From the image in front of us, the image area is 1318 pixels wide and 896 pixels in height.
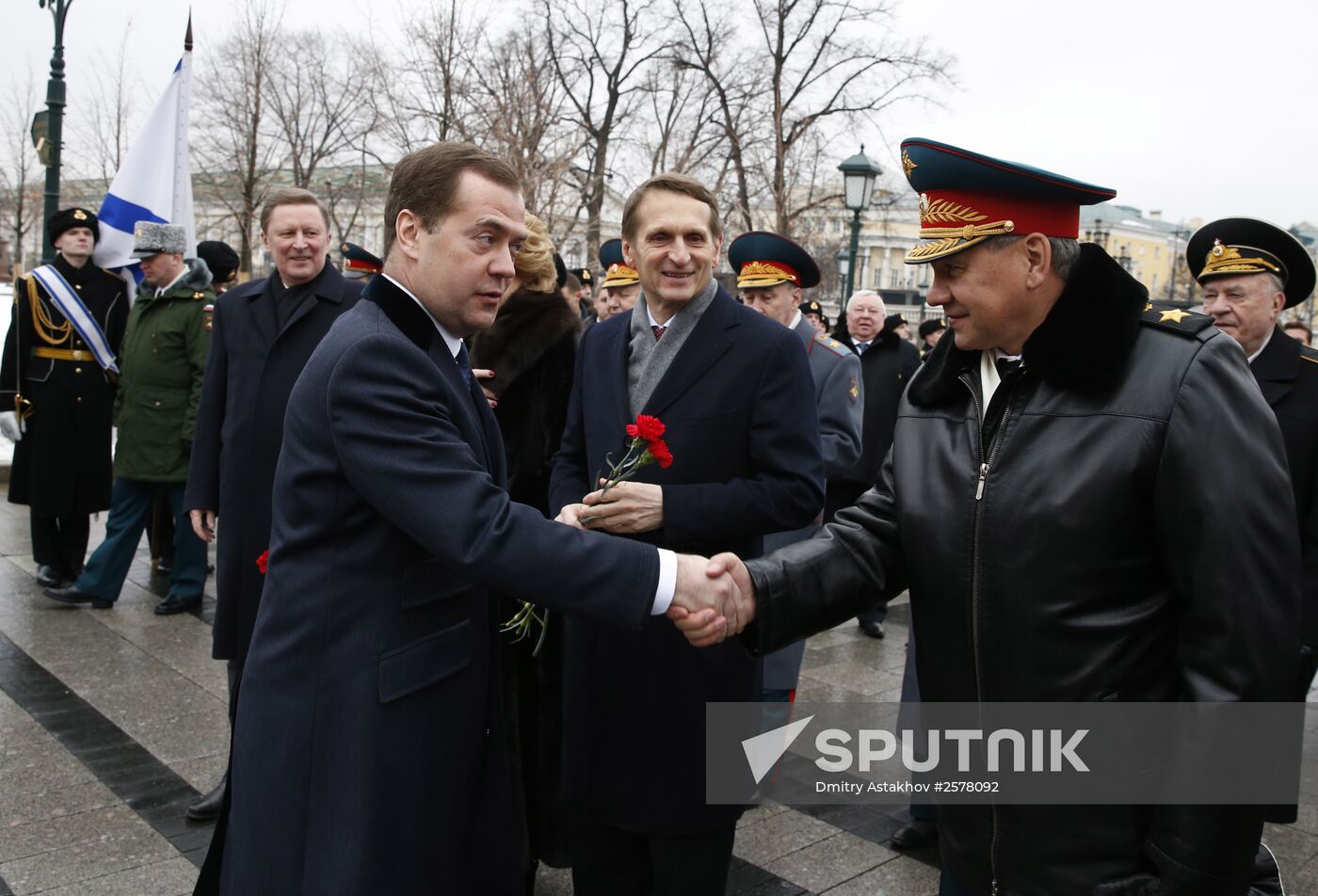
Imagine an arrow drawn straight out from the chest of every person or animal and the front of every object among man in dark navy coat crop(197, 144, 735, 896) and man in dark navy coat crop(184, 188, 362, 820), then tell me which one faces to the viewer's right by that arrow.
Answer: man in dark navy coat crop(197, 144, 735, 896)

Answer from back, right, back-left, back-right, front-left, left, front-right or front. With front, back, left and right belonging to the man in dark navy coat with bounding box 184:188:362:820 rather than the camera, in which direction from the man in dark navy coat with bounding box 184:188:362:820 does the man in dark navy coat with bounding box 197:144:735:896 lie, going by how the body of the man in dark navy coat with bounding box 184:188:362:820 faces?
front

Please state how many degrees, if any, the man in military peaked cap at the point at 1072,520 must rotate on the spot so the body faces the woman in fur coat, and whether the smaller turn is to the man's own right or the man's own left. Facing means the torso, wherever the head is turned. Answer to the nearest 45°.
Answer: approximately 90° to the man's own right

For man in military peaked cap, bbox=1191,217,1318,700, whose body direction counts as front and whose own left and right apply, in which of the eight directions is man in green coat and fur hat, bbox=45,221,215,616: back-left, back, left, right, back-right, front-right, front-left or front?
front-right

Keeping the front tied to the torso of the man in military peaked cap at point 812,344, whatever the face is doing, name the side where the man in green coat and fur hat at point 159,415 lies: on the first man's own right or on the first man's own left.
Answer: on the first man's own right

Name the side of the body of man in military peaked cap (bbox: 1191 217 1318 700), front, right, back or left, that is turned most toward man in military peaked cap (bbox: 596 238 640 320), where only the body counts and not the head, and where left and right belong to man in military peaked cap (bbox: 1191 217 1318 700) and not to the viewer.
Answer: right

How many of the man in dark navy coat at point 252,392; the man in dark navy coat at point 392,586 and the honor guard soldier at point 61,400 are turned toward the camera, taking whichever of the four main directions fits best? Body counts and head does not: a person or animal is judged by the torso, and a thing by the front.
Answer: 2

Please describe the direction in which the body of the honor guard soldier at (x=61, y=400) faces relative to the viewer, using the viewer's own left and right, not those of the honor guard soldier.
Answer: facing the viewer

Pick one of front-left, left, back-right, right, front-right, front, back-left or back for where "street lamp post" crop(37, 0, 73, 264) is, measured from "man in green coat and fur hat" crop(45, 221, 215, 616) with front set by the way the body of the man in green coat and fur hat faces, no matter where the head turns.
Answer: back-right

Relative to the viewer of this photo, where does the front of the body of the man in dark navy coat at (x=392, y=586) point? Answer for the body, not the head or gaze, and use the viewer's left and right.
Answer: facing to the right of the viewer

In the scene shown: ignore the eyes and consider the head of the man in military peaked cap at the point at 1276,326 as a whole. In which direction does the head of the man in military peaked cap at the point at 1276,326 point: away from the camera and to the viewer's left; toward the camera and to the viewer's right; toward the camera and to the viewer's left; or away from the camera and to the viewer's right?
toward the camera and to the viewer's left

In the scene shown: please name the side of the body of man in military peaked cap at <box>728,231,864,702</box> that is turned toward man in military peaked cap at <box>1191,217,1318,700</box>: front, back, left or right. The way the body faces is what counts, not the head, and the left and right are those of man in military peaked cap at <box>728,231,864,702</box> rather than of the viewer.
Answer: left

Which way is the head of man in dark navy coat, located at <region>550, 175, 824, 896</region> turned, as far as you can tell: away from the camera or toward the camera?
toward the camera

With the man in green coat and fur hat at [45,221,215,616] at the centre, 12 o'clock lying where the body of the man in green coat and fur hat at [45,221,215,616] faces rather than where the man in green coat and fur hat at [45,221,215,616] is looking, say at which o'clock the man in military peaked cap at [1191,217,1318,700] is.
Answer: the man in military peaked cap at [1191,217,1318,700] is roughly at 9 o'clock from the man in green coat and fur hat at [45,221,215,616].

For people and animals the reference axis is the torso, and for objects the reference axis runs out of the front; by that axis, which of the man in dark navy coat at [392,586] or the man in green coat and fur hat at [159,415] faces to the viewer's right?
the man in dark navy coat
